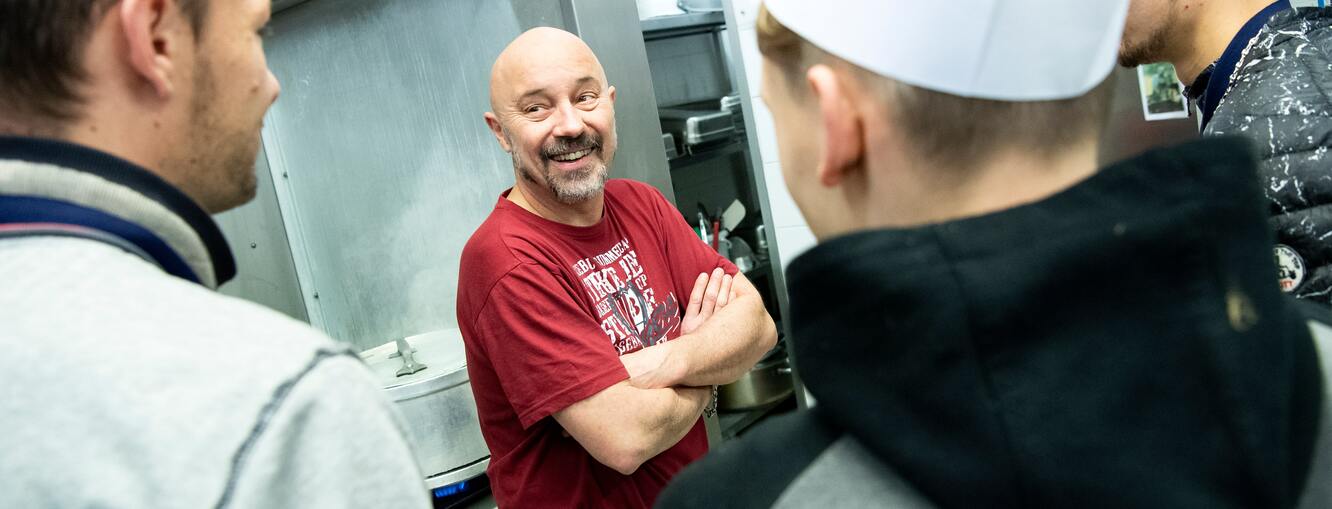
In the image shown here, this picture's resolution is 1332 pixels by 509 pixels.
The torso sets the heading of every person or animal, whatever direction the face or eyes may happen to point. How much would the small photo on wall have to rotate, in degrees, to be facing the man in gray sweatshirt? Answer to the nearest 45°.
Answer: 0° — it already faces them

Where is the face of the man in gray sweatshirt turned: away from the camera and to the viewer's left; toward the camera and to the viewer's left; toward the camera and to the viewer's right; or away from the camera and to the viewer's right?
away from the camera and to the viewer's right

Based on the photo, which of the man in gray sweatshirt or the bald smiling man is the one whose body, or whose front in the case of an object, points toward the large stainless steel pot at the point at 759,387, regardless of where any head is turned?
the man in gray sweatshirt

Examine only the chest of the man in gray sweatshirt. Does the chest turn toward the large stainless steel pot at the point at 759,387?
yes

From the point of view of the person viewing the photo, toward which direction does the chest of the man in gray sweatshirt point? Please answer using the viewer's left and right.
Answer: facing away from the viewer and to the right of the viewer

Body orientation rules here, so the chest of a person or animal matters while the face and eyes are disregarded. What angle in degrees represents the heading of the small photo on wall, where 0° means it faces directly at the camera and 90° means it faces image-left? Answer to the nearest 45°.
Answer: approximately 0°

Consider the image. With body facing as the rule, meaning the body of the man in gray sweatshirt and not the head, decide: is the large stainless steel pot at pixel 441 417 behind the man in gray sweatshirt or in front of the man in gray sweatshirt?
in front

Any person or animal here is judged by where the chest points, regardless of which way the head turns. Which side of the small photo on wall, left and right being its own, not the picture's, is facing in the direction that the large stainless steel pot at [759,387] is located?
right

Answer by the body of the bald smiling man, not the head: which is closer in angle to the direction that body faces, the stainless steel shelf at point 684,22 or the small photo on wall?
the small photo on wall

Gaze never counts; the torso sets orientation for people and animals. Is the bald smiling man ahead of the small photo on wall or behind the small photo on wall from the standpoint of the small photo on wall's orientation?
ahead

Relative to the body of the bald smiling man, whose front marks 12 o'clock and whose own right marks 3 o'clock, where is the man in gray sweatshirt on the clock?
The man in gray sweatshirt is roughly at 2 o'clock from the bald smiling man.

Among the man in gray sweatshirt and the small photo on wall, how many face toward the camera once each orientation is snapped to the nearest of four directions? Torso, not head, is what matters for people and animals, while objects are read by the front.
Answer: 1
